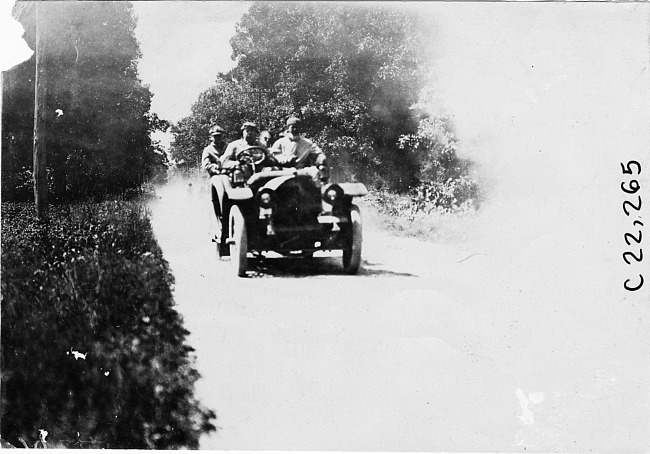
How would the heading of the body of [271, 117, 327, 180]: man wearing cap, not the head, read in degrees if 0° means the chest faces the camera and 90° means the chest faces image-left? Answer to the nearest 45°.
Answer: approximately 0°

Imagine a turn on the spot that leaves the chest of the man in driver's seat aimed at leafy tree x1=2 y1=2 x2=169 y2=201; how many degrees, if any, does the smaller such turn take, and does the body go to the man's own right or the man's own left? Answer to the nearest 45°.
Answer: approximately 90° to the man's own right

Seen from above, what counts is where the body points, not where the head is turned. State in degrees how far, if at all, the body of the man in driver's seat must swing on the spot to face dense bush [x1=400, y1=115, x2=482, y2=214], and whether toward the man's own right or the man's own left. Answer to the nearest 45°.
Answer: approximately 90° to the man's own left

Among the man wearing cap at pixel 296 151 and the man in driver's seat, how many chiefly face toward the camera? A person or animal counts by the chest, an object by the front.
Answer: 2

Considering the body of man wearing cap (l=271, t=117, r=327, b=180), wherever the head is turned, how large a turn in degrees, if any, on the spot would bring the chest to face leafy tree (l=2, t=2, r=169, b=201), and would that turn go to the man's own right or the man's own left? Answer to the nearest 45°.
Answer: approximately 90° to the man's own right
